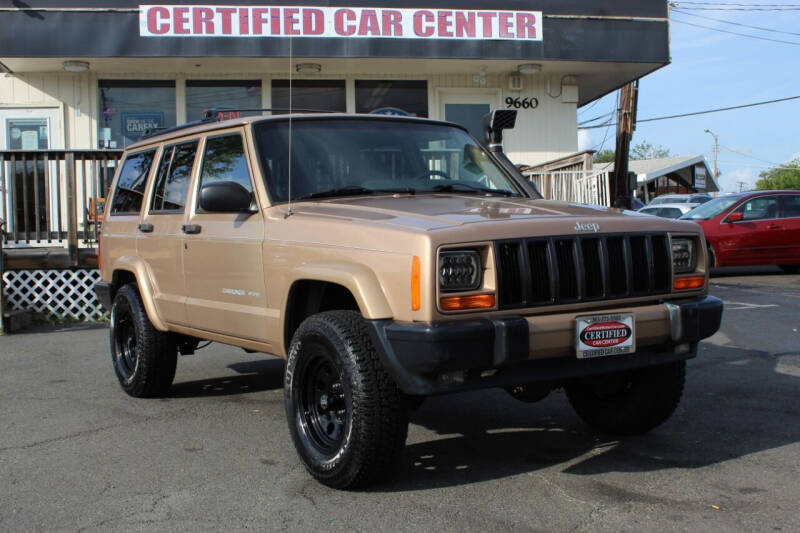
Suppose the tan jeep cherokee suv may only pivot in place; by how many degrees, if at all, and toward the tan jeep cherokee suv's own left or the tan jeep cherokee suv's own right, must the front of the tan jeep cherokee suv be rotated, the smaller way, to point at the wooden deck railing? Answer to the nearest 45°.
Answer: approximately 180°

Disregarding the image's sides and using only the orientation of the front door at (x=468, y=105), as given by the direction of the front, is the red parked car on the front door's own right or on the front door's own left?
on the front door's own left

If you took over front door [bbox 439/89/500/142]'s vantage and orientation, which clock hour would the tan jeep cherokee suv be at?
The tan jeep cherokee suv is roughly at 12 o'clock from the front door.

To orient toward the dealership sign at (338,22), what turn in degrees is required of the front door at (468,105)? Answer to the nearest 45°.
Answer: approximately 45° to its right

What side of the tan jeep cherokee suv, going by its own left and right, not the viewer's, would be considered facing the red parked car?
left

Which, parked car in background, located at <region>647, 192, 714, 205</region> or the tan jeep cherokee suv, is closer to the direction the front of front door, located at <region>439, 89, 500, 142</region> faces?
the tan jeep cherokee suv

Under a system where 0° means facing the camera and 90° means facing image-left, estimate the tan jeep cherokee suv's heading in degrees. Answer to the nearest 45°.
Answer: approximately 315°

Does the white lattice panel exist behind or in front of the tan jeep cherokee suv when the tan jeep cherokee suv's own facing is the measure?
behind

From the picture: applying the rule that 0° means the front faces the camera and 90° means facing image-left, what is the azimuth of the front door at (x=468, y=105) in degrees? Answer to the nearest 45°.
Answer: approximately 0°
